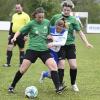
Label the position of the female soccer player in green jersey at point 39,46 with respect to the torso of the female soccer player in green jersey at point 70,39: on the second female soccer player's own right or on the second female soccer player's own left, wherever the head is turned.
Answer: on the second female soccer player's own right

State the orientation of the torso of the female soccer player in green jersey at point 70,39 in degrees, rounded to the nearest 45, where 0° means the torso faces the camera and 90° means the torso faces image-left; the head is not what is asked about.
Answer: approximately 0°

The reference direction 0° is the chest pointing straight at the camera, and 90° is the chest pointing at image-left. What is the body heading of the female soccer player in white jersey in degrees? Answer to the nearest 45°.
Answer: approximately 45°
